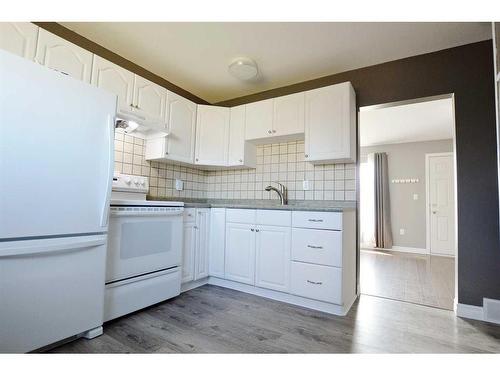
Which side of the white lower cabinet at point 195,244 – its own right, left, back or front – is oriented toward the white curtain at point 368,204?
left

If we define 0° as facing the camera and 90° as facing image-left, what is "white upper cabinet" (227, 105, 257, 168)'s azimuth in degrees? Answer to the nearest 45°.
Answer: approximately 45°

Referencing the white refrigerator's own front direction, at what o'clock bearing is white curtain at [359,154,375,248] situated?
The white curtain is roughly at 10 o'clock from the white refrigerator.

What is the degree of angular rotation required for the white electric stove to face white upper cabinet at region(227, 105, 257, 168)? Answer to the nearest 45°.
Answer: approximately 90° to its left

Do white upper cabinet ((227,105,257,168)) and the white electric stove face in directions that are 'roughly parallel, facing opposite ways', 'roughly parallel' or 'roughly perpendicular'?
roughly perpendicular

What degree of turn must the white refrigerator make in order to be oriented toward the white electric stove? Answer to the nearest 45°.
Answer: approximately 90° to its left

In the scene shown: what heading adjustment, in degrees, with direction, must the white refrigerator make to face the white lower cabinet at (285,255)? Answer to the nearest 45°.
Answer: approximately 45° to its left

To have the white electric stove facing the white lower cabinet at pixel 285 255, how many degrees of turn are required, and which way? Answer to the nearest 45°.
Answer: approximately 45° to its left

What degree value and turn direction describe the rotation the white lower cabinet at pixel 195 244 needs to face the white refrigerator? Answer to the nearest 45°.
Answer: approximately 90° to its right

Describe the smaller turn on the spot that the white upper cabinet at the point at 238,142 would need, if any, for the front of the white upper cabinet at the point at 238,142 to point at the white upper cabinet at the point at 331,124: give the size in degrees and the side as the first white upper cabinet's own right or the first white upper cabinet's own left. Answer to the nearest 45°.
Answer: approximately 90° to the first white upper cabinet's own left

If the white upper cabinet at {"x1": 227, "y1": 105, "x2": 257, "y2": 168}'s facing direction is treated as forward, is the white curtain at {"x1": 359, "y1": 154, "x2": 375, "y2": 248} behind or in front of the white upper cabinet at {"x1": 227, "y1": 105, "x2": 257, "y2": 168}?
behind
